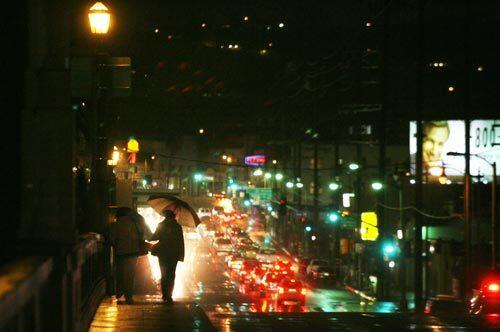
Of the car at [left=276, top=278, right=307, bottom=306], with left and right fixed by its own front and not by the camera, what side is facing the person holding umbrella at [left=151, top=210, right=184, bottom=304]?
back

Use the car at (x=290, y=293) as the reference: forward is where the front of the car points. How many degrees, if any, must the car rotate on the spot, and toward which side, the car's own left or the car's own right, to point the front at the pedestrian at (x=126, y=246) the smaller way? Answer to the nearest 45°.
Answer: approximately 180°

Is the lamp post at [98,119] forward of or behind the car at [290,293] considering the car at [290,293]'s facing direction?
behind

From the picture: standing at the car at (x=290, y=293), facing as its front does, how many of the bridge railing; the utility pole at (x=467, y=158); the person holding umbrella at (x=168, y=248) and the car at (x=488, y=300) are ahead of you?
0

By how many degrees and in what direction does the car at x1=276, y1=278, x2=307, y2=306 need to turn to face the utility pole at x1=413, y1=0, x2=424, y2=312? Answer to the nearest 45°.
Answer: approximately 135° to its right

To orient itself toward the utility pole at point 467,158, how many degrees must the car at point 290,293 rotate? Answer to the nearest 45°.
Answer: approximately 135° to its right

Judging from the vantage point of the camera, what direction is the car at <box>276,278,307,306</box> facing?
facing away from the viewer

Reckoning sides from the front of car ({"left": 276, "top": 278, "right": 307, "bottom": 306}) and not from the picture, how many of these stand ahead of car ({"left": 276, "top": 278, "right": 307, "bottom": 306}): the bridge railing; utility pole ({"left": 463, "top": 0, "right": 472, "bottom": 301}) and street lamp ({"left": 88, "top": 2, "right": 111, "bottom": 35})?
0
